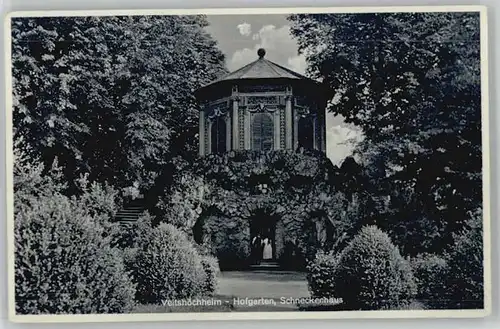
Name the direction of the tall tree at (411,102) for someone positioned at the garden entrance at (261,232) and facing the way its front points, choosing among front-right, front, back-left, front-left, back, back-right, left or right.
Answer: left

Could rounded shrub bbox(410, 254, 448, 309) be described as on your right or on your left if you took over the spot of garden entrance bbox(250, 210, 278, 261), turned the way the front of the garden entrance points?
on your left

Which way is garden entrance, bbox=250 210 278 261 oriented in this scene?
toward the camera

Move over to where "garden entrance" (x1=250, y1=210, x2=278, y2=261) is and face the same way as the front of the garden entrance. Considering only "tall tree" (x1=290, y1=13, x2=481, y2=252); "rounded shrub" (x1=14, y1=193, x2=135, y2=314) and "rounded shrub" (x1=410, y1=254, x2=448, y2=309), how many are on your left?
2
